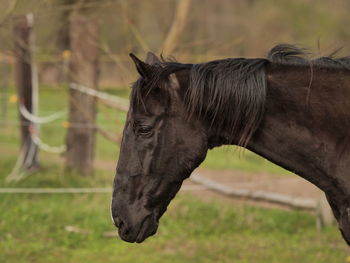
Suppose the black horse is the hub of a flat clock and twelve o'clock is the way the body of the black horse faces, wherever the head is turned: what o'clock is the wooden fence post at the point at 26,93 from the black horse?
The wooden fence post is roughly at 2 o'clock from the black horse.

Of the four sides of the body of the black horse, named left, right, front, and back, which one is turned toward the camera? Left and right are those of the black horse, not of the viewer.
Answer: left

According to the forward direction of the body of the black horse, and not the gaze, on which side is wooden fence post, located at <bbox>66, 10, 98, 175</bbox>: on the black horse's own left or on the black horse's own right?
on the black horse's own right

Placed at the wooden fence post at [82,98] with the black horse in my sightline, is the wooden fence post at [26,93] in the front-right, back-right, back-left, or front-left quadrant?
back-right
